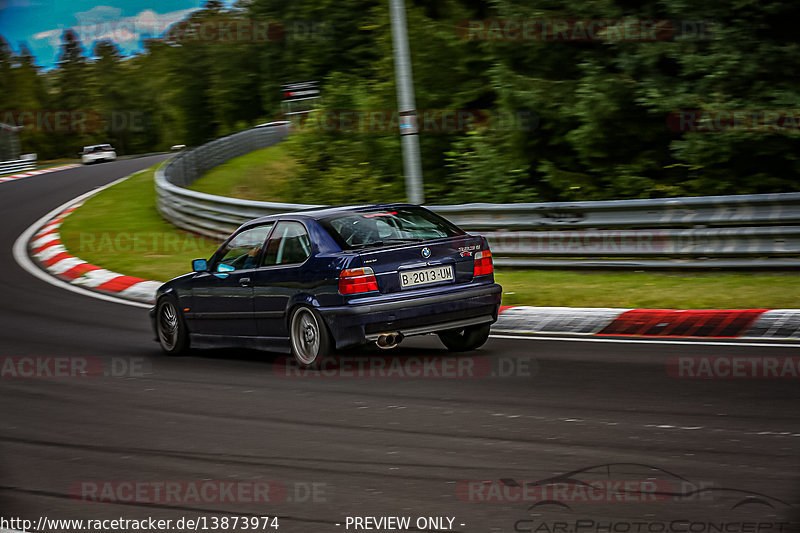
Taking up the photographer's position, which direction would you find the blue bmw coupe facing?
facing away from the viewer and to the left of the viewer

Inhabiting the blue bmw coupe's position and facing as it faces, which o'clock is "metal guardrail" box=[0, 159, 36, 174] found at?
The metal guardrail is roughly at 1 o'clock from the blue bmw coupe.

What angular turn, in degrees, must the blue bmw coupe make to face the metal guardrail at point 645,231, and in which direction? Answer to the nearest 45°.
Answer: approximately 90° to its right

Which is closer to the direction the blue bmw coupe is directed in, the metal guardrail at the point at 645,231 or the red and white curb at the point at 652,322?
the metal guardrail

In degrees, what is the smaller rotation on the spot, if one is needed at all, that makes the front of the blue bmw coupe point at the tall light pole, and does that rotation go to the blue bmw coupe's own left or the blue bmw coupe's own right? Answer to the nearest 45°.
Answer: approximately 45° to the blue bmw coupe's own right
